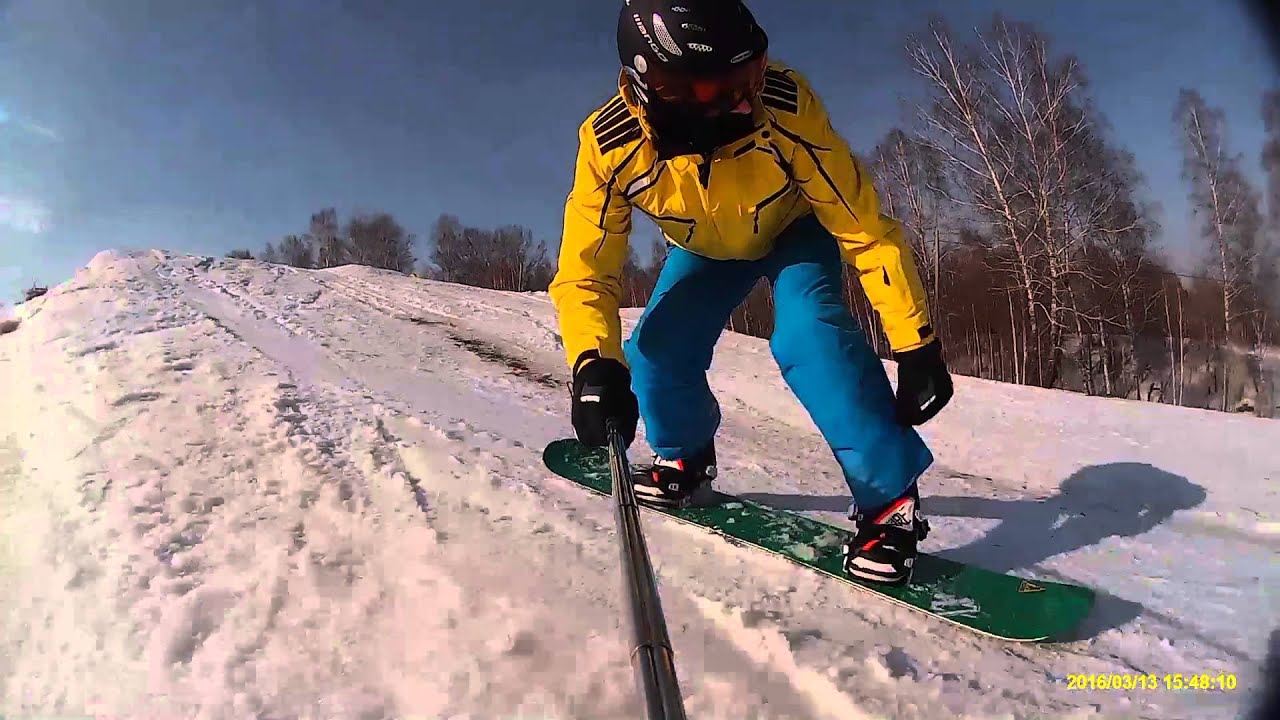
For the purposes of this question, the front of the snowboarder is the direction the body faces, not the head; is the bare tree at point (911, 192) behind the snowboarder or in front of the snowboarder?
behind

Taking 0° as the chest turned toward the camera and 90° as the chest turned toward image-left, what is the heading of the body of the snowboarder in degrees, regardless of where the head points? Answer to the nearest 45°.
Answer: approximately 0°
